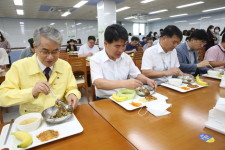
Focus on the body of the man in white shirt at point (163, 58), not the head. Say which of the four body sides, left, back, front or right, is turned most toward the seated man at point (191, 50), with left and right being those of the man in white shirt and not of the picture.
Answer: left

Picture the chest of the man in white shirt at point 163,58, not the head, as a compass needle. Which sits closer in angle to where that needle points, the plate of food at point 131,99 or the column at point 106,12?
the plate of food

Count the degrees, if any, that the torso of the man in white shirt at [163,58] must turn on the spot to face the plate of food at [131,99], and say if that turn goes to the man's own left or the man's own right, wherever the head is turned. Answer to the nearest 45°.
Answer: approximately 45° to the man's own right

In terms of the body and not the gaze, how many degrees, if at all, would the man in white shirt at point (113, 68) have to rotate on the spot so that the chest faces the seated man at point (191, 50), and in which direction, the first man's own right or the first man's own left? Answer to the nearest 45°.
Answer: approximately 90° to the first man's own left

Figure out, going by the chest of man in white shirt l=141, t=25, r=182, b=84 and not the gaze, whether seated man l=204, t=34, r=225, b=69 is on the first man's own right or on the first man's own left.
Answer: on the first man's own left

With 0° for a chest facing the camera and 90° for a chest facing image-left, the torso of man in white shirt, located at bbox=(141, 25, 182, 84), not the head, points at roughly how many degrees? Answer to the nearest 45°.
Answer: approximately 315°

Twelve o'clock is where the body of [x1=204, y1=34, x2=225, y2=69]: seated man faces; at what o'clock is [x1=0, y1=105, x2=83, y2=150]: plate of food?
The plate of food is roughly at 2 o'clock from the seated man.
